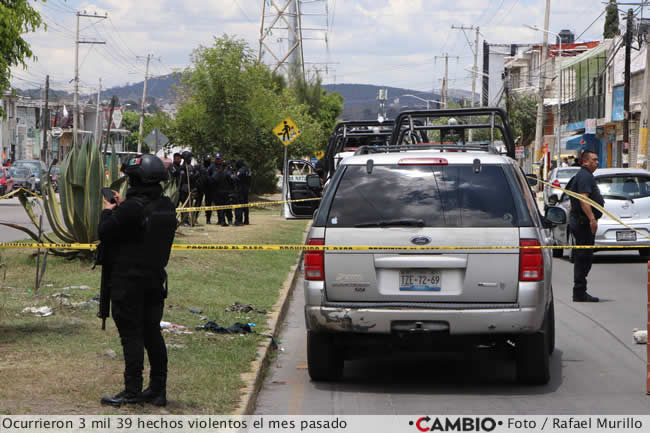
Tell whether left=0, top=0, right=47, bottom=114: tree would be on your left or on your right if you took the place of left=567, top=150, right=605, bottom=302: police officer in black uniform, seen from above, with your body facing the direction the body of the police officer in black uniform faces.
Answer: on your right

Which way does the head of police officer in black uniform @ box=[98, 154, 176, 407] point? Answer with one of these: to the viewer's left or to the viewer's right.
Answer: to the viewer's left

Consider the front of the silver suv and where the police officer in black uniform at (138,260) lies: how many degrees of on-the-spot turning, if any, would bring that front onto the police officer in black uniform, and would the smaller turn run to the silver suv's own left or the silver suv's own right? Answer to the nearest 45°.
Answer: approximately 135° to the silver suv's own left

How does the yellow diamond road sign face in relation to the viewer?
toward the camera

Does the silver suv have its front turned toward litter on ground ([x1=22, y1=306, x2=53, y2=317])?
no

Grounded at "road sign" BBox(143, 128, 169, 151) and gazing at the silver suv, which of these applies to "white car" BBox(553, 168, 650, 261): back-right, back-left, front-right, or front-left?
front-left

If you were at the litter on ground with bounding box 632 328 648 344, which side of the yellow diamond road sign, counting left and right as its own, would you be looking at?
front

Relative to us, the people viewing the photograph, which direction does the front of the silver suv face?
facing away from the viewer
